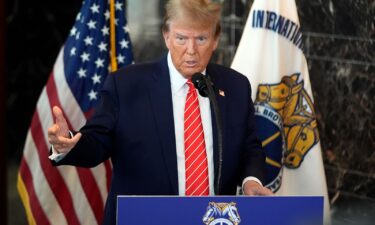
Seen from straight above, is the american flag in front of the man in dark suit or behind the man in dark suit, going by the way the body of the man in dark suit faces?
behind

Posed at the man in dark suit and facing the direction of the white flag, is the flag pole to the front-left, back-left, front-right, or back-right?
front-left

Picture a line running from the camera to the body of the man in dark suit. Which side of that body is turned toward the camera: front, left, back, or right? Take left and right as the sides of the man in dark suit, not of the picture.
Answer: front

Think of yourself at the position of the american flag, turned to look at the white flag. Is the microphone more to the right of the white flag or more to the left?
right

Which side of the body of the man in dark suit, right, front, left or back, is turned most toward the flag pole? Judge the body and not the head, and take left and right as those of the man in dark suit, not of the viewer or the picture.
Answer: back
